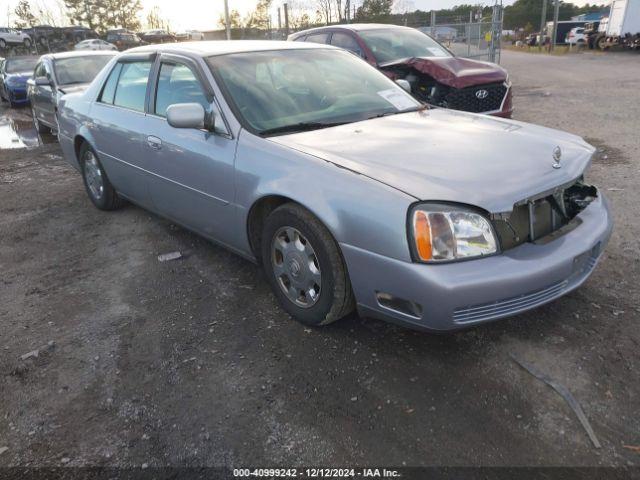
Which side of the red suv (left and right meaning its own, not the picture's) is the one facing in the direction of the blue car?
back

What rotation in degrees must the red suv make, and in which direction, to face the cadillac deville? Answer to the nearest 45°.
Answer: approximately 45° to its right

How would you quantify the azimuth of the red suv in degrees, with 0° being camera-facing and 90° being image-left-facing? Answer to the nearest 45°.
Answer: approximately 315°

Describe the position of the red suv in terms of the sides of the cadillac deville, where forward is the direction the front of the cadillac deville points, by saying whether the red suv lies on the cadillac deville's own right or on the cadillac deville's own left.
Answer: on the cadillac deville's own left

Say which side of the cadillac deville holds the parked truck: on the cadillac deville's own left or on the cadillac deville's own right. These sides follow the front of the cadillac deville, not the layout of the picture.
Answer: on the cadillac deville's own left

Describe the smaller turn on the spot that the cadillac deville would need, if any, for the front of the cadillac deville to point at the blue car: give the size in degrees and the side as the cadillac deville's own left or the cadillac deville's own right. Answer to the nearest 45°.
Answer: approximately 180°

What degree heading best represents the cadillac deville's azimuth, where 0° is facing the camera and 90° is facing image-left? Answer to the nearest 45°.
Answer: approximately 315°

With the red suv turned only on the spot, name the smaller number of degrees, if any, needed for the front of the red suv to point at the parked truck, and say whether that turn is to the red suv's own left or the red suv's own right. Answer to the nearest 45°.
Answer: approximately 90° to the red suv's own left
